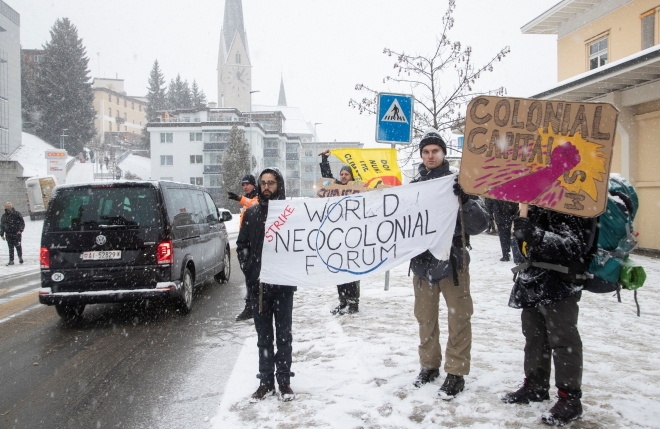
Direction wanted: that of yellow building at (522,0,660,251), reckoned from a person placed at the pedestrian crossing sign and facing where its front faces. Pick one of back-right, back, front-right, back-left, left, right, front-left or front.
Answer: back-left

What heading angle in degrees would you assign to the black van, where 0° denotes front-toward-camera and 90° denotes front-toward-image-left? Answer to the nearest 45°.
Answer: approximately 225°

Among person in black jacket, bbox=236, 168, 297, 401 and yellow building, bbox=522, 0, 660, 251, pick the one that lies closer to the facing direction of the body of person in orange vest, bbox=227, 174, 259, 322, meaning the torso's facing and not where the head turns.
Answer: the person in black jacket

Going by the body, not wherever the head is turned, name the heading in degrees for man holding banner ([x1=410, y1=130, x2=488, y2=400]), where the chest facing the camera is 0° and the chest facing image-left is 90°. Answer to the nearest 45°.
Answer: approximately 0°

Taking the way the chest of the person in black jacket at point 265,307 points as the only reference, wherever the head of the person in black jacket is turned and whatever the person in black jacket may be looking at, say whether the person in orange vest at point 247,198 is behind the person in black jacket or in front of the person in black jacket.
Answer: behind

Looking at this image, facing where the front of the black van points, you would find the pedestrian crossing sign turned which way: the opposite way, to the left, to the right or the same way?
the opposite way

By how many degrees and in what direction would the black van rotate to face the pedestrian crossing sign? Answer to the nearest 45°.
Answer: approximately 45° to its right

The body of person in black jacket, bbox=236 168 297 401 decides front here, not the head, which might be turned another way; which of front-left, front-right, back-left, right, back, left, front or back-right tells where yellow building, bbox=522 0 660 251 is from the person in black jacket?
back-left

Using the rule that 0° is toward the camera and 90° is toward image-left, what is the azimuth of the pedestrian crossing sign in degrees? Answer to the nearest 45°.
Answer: approximately 0°

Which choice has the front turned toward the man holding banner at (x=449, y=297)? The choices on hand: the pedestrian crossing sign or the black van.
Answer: the pedestrian crossing sign
